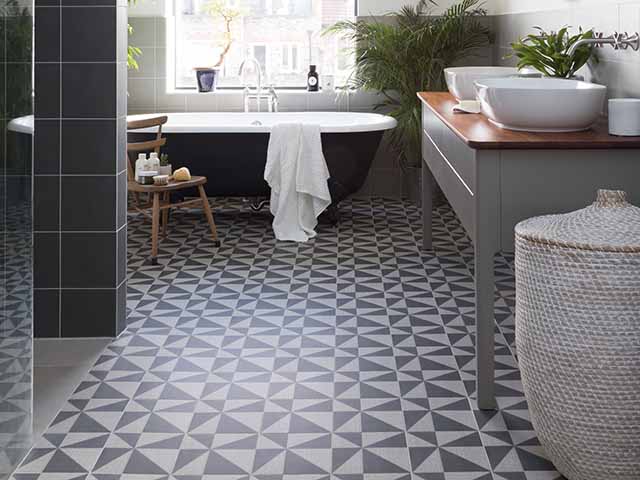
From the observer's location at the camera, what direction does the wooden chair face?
facing the viewer and to the right of the viewer

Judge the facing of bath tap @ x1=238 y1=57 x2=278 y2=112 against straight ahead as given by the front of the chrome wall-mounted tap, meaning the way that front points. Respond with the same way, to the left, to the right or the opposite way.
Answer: to the left

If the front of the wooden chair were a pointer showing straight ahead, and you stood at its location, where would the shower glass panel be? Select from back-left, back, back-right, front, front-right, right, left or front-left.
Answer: front-right

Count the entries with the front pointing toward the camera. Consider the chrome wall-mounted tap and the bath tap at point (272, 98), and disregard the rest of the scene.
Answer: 1

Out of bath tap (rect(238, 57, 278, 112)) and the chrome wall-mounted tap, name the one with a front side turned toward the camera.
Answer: the bath tap

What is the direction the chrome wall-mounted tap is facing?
to the viewer's left

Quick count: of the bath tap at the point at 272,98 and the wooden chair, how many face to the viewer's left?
0

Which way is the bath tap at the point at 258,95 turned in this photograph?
toward the camera
